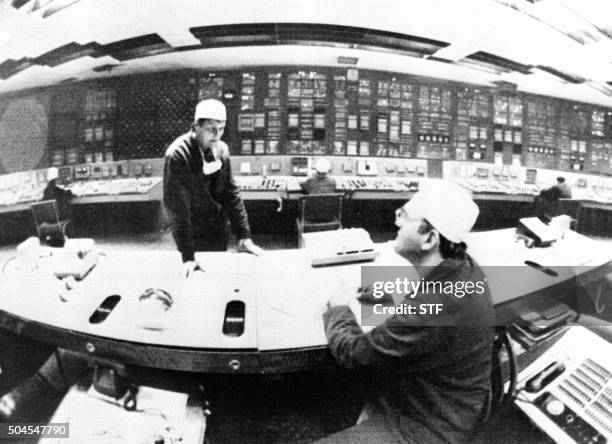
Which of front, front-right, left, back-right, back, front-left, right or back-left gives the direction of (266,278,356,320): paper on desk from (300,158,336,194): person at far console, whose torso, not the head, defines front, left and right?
back

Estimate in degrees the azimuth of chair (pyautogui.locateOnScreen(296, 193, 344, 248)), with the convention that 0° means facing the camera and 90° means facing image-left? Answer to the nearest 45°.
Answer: approximately 180°

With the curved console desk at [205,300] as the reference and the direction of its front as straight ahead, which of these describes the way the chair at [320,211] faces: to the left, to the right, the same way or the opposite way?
the opposite way

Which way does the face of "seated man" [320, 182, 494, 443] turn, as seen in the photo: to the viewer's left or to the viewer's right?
to the viewer's left

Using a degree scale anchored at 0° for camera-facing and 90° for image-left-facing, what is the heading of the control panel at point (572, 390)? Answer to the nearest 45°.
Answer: approximately 45°

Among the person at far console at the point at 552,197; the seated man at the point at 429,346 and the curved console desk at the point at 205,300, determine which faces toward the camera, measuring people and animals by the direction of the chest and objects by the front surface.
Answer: the curved console desk

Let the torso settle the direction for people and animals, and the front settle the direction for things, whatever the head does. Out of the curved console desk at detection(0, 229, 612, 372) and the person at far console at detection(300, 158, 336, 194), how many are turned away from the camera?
1

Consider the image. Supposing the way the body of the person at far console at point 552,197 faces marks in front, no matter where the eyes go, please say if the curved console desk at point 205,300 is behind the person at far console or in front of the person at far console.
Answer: behind

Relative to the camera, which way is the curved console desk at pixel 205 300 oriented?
toward the camera

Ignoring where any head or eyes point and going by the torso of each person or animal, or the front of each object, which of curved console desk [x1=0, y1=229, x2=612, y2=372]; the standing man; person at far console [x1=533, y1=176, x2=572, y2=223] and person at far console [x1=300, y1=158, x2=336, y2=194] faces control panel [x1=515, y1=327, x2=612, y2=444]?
the standing man

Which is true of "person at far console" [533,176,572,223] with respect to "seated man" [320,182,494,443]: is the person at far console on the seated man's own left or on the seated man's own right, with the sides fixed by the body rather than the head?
on the seated man's own right

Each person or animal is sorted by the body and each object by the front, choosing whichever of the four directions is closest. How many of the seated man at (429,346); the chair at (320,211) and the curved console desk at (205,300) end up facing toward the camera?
1

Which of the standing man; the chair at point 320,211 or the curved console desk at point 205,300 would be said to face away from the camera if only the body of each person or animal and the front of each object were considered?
the chair

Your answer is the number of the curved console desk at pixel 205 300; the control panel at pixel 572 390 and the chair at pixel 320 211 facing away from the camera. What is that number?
1
